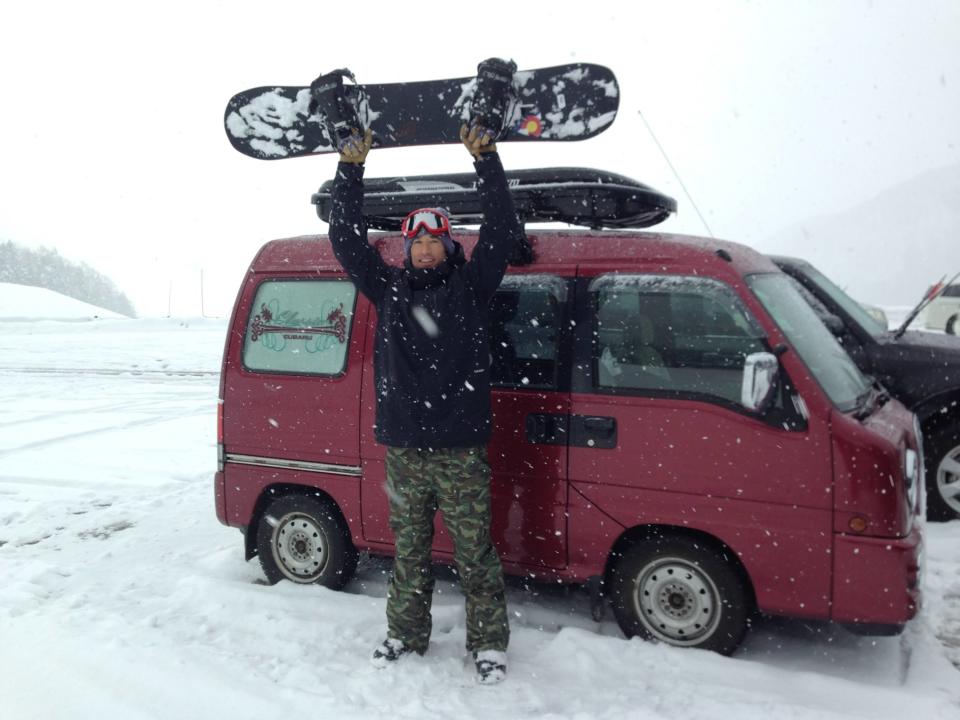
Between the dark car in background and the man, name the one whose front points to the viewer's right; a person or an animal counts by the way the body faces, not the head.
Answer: the dark car in background

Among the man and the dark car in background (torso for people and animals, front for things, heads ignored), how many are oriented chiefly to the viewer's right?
1

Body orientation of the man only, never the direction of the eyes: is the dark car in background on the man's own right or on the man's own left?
on the man's own left

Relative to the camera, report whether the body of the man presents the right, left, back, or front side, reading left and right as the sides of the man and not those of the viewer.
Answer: front

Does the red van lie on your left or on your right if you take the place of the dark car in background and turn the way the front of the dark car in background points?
on your right

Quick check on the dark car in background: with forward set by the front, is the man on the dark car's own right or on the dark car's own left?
on the dark car's own right

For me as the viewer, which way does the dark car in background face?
facing to the right of the viewer
